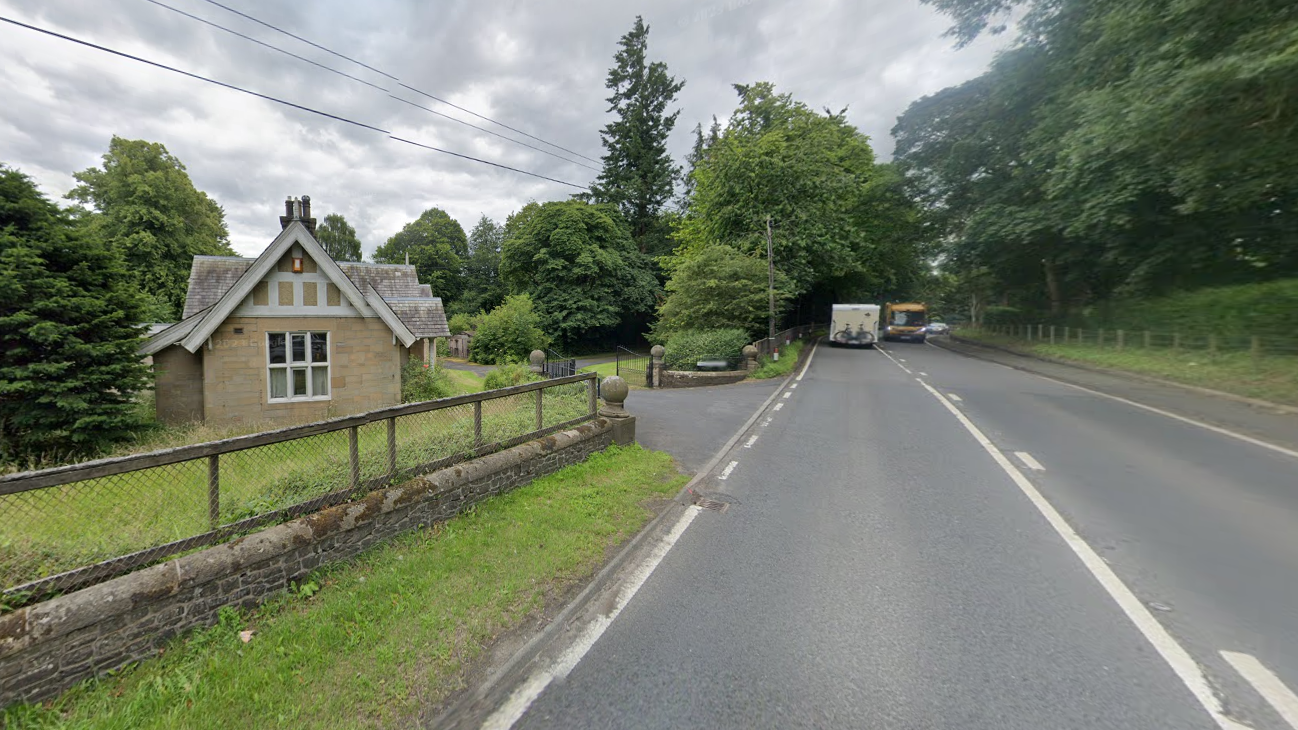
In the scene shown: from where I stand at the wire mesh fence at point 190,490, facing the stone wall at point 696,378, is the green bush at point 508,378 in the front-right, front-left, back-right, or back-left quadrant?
front-left

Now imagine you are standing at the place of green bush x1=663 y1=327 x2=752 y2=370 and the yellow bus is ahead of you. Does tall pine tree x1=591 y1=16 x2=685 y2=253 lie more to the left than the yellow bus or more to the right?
left

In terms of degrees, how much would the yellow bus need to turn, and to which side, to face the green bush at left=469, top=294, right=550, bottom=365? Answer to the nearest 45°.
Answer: approximately 45° to its right

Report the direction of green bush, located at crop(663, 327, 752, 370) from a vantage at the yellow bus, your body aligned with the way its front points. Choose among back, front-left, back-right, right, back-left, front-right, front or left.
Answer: front

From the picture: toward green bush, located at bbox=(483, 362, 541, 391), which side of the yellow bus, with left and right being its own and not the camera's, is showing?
front

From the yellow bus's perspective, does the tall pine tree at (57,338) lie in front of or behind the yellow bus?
in front

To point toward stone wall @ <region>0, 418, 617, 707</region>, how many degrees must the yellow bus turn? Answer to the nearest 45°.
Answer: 0° — it already faces it

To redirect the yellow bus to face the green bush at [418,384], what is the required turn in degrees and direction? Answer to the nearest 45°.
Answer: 0° — it already faces it

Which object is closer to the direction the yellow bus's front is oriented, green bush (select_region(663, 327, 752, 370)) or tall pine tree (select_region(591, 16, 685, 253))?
the green bush

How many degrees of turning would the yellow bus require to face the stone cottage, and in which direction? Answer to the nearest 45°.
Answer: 0° — it already faces it

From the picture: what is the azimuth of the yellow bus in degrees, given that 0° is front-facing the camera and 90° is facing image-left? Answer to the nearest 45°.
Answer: approximately 0°
